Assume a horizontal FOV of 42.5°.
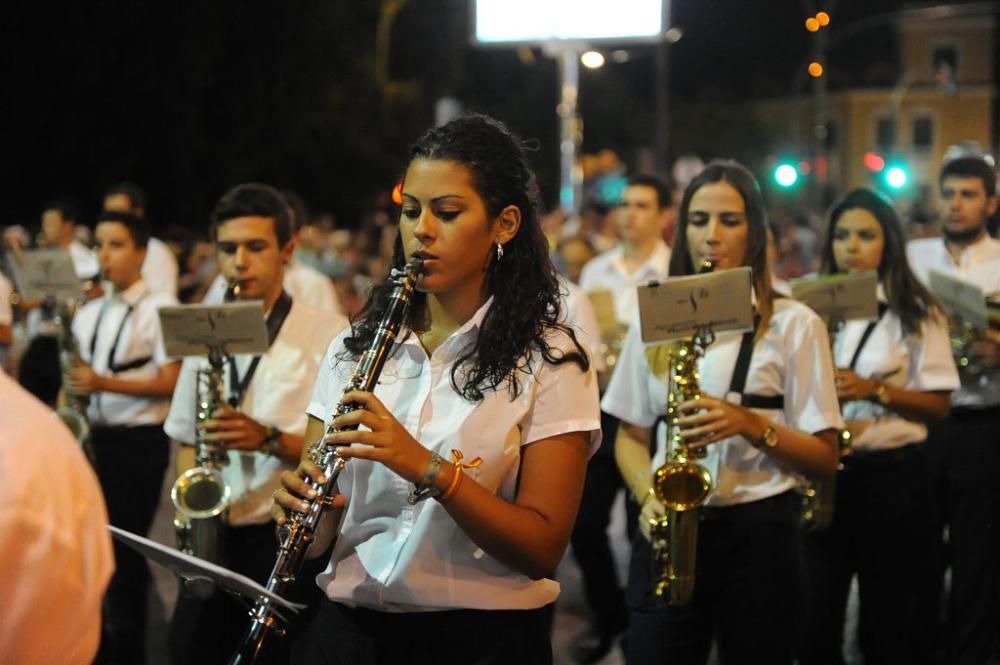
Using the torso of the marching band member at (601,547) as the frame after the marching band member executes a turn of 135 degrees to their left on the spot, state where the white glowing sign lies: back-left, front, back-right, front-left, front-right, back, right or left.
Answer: left

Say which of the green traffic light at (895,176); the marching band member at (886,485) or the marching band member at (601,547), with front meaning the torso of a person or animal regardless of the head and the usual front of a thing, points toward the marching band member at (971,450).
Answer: the green traffic light

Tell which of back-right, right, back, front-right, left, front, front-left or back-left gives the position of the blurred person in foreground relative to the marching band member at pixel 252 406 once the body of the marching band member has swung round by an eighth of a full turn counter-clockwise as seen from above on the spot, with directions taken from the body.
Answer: front

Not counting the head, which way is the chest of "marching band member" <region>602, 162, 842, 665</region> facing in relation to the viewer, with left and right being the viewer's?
facing the viewer and to the left of the viewer

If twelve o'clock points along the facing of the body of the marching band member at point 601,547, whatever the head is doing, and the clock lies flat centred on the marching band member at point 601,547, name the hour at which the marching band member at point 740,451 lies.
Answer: the marching band member at point 740,451 is roughly at 10 o'clock from the marching band member at point 601,547.

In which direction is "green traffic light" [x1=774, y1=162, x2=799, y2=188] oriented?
toward the camera

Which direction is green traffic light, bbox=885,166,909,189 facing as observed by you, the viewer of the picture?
facing the viewer

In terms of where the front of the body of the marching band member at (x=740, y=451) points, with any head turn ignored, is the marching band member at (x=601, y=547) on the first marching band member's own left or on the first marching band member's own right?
on the first marching band member's own right

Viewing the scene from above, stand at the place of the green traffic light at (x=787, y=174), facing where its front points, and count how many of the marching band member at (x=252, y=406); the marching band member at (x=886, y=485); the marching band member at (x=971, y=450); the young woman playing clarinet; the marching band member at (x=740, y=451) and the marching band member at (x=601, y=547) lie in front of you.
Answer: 6

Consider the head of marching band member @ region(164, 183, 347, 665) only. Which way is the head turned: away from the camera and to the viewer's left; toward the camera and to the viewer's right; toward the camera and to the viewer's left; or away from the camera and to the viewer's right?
toward the camera and to the viewer's left

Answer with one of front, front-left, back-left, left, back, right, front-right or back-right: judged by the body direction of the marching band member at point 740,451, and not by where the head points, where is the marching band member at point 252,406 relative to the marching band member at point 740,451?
front-right
